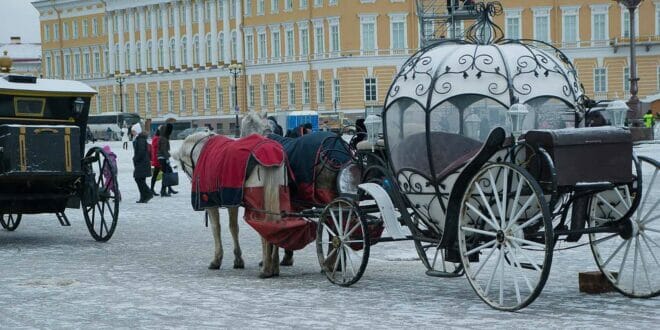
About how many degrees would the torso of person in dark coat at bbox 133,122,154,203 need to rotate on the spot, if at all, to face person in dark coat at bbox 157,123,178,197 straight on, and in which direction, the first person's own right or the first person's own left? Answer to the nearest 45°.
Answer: approximately 45° to the first person's own left
